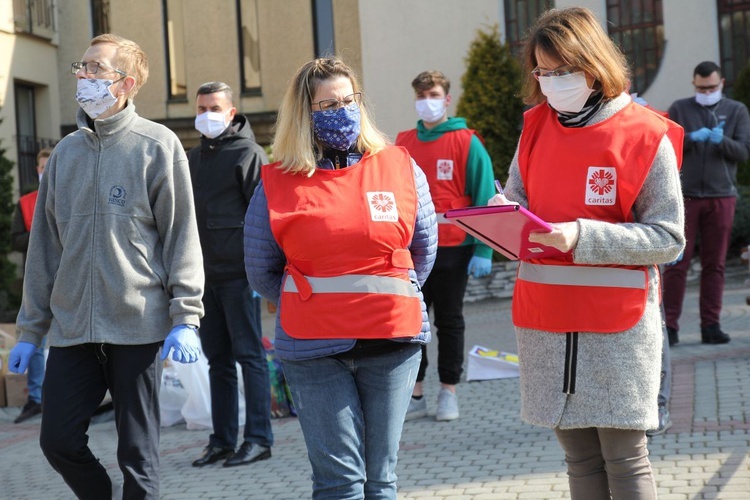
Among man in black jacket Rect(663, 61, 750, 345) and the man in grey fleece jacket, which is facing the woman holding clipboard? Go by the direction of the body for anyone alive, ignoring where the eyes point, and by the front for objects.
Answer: the man in black jacket

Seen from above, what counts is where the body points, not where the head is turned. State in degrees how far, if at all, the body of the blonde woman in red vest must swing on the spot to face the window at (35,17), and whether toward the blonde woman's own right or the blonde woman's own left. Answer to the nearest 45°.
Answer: approximately 180°

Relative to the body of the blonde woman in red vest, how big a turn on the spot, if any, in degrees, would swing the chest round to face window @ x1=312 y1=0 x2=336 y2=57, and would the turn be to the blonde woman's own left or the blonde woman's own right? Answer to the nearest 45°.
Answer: approximately 180°

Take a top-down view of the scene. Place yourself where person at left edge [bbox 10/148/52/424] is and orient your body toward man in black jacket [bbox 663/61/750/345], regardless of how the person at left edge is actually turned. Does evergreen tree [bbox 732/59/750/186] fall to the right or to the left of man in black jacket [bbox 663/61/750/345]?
left

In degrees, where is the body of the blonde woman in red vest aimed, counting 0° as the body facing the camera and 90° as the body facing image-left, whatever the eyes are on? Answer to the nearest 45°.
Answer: approximately 0°

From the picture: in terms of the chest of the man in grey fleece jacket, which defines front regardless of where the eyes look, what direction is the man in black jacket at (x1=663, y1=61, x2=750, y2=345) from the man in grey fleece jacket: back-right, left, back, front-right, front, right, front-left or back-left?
back

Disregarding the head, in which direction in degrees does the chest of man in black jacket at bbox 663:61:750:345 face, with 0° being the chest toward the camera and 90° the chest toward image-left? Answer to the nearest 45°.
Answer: approximately 0°

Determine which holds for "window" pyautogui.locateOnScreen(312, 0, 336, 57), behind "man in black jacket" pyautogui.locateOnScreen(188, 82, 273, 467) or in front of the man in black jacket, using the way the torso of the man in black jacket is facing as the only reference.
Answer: behind
